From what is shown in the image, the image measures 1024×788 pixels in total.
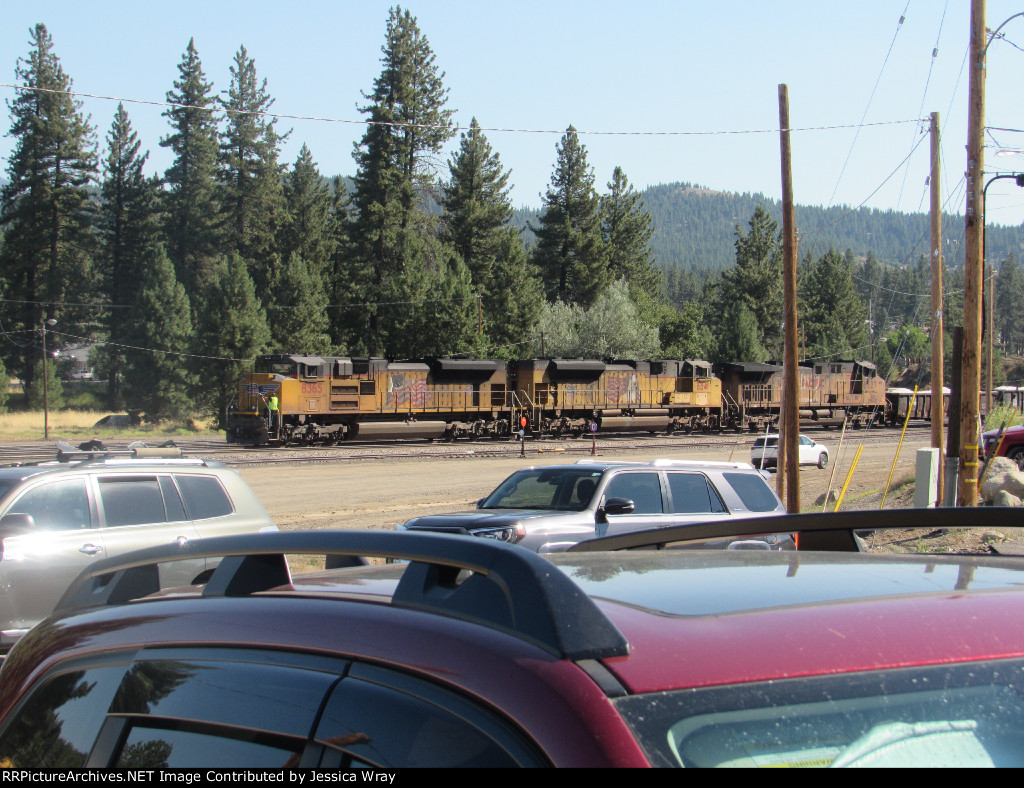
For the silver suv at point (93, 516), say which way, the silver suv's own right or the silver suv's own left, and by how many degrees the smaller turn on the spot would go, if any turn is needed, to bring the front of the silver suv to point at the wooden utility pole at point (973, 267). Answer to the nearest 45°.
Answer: approximately 180°

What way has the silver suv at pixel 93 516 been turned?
to the viewer's left

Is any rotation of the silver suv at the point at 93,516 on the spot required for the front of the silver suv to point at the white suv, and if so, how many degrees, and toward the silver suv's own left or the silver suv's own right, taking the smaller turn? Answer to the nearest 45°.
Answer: approximately 135° to the silver suv's own right

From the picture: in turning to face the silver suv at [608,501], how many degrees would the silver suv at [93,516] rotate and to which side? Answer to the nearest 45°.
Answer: approximately 180°

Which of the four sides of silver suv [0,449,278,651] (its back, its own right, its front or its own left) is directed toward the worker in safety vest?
right

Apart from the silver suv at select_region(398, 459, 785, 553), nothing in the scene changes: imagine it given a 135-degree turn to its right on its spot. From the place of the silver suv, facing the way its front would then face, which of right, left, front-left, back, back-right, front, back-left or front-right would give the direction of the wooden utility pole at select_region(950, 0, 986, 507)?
front-right

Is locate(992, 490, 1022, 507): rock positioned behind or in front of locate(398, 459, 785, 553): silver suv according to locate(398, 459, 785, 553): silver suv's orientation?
behind

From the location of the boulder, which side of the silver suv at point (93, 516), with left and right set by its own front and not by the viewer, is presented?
back

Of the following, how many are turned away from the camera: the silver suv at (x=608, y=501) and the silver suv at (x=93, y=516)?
0

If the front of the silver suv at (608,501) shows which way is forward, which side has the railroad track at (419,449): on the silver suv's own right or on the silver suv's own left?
on the silver suv's own right

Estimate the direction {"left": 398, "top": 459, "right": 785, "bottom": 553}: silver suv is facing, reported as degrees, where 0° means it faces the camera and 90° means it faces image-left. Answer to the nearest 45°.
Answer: approximately 45°
